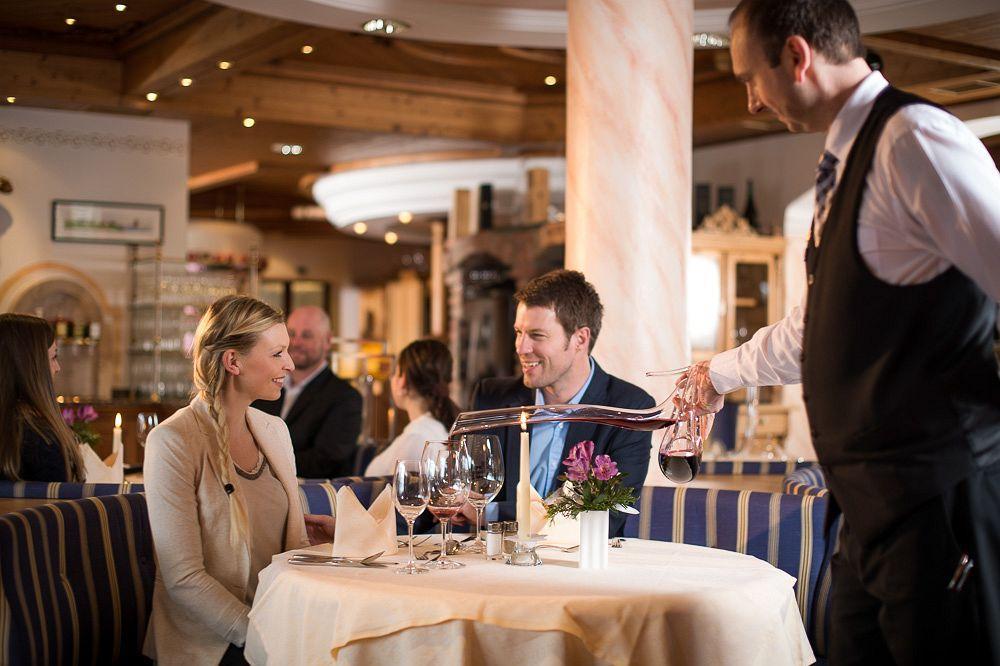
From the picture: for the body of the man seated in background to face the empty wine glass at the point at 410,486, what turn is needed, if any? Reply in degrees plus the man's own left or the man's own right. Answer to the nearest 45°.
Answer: approximately 45° to the man's own left

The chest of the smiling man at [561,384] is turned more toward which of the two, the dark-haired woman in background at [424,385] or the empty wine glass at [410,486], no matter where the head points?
the empty wine glass

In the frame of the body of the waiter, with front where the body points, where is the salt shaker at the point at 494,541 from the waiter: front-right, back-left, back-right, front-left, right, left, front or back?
front-right

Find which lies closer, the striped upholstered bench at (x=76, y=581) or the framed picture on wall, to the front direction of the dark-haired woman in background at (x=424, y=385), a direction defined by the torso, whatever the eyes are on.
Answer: the framed picture on wall

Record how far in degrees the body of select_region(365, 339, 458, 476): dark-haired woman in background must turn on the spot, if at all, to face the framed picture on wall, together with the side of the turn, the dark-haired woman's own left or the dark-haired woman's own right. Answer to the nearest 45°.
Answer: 0° — they already face it

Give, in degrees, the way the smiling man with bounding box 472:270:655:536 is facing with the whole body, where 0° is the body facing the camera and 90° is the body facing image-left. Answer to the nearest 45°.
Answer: approximately 45°

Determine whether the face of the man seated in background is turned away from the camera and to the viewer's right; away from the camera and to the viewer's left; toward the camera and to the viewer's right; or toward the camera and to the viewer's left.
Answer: toward the camera and to the viewer's left

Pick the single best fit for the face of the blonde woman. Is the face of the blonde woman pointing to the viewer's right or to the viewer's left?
to the viewer's right

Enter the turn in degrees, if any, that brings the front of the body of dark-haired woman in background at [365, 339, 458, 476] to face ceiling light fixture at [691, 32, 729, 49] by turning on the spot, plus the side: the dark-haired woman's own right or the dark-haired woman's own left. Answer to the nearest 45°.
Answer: approximately 90° to the dark-haired woman's own right

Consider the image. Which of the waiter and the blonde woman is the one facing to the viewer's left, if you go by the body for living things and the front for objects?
the waiter

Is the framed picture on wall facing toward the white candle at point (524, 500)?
yes

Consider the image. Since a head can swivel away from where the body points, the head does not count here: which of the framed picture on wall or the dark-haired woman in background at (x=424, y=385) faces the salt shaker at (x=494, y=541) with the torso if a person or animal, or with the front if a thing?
the framed picture on wall

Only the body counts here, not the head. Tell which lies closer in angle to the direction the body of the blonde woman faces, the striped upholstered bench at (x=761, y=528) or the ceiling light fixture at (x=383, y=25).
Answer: the striped upholstered bench

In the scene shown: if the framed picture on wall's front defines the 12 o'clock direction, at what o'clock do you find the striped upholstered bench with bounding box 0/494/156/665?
The striped upholstered bench is roughly at 12 o'clock from the framed picture on wall.

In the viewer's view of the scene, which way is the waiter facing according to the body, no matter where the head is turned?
to the viewer's left

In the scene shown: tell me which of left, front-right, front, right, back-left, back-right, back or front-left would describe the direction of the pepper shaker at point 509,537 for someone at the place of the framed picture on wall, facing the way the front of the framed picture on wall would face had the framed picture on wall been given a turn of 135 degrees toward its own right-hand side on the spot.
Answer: back-left

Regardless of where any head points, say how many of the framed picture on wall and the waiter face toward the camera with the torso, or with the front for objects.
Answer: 1
